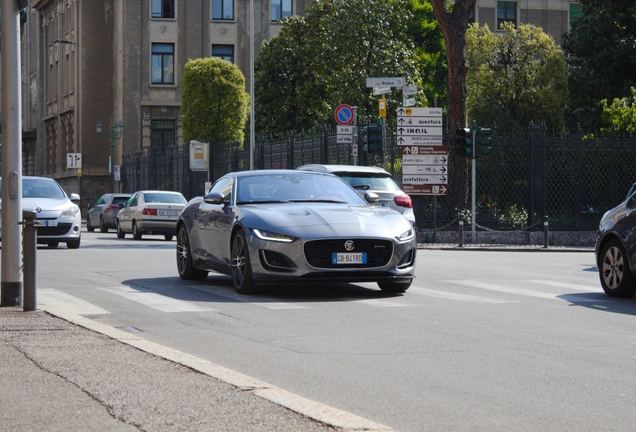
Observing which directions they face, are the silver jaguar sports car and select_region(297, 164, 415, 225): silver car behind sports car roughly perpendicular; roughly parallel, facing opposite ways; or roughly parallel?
roughly parallel, facing opposite ways

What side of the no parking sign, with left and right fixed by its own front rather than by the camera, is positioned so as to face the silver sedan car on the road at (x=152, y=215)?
right

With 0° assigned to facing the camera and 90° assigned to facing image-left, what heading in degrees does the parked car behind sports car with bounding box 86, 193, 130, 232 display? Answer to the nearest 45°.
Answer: approximately 135°

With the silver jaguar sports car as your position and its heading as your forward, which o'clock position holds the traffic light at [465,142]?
The traffic light is roughly at 8 o'clock from the silver jaguar sports car.

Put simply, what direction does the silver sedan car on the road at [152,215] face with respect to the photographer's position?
facing away from the viewer and to the left of the viewer

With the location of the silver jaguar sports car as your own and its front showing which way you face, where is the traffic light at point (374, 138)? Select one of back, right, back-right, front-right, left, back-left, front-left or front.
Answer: back-left

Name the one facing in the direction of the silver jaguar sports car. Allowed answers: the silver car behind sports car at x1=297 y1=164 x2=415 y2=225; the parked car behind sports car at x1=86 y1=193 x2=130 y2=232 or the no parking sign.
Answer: the no parking sign

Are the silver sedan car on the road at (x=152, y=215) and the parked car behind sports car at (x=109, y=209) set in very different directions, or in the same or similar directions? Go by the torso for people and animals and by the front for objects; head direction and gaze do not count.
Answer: same or similar directions

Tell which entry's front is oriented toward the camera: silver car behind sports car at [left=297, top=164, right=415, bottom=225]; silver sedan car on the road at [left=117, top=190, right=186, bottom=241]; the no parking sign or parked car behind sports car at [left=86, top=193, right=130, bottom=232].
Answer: the no parking sign

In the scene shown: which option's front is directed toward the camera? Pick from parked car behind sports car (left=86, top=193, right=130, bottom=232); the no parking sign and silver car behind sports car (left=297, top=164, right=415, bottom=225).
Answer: the no parking sign

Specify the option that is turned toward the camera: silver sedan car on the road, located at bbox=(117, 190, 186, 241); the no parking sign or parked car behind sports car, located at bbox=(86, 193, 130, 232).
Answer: the no parking sign

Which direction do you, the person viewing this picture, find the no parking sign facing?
facing the viewer

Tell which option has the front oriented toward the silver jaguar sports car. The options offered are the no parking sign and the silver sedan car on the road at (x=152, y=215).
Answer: the no parking sign
